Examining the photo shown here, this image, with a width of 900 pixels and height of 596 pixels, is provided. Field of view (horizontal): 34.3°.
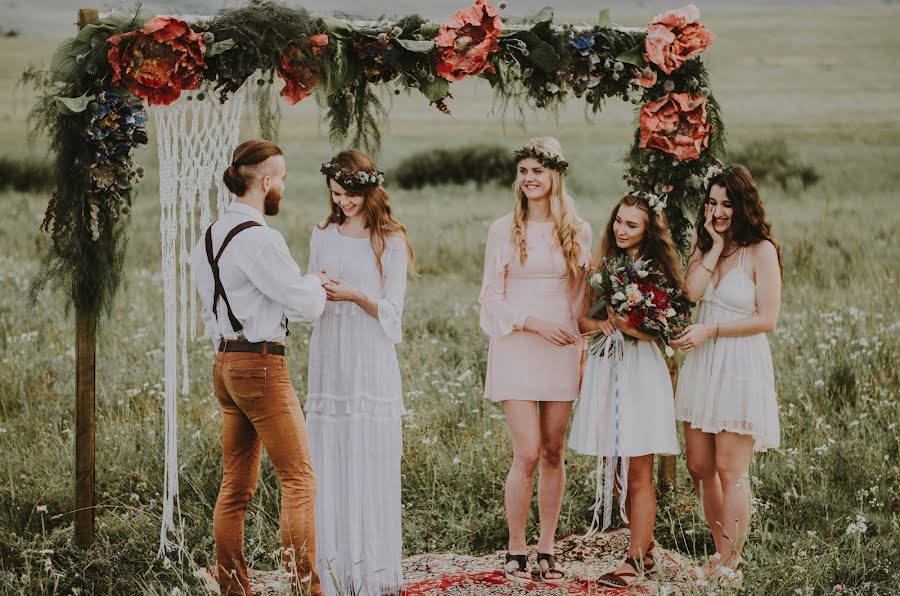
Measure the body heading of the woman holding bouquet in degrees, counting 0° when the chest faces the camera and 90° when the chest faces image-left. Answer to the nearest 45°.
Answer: approximately 45°

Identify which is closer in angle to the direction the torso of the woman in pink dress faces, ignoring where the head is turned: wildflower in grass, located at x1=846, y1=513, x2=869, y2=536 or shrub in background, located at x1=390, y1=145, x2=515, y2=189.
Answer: the wildflower in grass

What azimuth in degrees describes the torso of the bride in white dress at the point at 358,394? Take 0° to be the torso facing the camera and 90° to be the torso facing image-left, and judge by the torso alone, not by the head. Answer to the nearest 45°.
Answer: approximately 45°

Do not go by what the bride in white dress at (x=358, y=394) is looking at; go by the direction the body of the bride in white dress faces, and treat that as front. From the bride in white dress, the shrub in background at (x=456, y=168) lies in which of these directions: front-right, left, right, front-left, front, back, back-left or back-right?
back-right

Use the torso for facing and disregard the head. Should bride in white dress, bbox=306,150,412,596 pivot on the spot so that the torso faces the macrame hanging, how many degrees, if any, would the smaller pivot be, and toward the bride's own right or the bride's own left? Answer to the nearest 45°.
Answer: approximately 90° to the bride's own right

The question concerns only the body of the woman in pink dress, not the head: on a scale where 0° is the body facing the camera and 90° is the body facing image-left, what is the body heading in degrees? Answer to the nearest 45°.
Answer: approximately 0°

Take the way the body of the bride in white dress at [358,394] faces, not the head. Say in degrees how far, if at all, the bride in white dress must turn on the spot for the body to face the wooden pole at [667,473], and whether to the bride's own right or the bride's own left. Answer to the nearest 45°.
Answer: approximately 180°

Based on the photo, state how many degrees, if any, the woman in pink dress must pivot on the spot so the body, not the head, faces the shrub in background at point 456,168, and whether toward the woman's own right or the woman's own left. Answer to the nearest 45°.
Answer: approximately 180°

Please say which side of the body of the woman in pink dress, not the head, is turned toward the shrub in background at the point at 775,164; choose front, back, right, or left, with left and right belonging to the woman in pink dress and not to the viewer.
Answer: back

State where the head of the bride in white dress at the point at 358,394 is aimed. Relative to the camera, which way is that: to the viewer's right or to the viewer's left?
to the viewer's left
